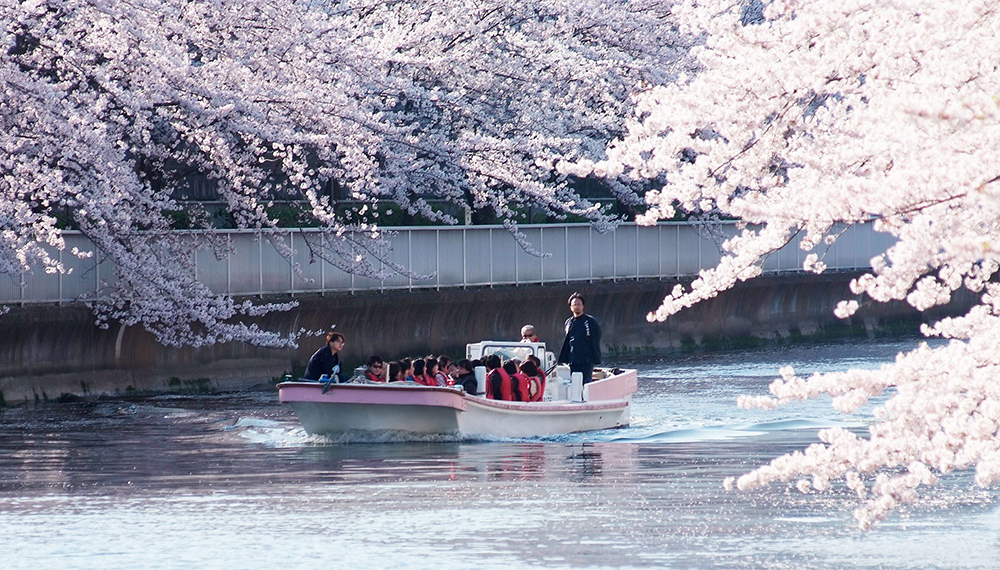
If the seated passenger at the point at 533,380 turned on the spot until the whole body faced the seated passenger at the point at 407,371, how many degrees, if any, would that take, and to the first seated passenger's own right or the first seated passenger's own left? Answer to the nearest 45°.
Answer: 0° — they already face them

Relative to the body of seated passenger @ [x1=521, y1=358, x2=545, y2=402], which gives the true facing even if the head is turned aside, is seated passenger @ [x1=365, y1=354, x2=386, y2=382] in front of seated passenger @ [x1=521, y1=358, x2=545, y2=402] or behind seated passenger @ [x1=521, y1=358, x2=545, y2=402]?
in front

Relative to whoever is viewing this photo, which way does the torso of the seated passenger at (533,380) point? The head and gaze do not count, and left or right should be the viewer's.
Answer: facing to the left of the viewer

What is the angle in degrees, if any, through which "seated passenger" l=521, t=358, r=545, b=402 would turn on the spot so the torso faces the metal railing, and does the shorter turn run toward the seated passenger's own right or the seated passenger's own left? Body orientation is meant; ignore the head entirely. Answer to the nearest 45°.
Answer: approximately 90° to the seated passenger's own right

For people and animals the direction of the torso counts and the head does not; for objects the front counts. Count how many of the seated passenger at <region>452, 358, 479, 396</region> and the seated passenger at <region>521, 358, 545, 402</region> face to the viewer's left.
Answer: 2

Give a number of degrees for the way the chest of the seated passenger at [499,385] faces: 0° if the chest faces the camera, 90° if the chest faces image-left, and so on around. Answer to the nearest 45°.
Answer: approximately 135°

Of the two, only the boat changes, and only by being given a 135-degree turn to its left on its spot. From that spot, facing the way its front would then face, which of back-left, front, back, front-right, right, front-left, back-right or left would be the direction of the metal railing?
left

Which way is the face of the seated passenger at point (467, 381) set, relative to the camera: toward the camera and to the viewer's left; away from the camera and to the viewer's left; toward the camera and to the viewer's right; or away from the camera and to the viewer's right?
toward the camera and to the viewer's left

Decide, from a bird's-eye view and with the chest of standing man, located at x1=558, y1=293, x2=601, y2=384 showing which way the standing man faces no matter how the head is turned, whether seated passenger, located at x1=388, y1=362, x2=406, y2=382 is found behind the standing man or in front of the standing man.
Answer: in front

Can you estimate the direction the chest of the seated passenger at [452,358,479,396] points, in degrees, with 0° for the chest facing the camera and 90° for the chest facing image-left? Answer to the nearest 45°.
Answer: approximately 90°

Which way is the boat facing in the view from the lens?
facing the viewer and to the left of the viewer

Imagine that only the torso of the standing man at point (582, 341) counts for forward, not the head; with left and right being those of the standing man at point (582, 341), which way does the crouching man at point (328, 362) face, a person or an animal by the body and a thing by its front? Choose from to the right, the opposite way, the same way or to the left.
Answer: to the left
